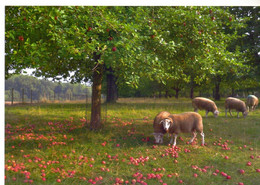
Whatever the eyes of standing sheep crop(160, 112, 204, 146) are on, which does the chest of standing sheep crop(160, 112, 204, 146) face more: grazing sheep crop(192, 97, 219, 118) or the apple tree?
the apple tree

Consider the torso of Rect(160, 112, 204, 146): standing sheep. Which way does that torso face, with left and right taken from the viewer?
facing to the left of the viewer

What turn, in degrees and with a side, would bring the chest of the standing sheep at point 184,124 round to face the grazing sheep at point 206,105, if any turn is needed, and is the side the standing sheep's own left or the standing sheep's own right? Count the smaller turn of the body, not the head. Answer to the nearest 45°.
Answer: approximately 90° to the standing sheep's own right
